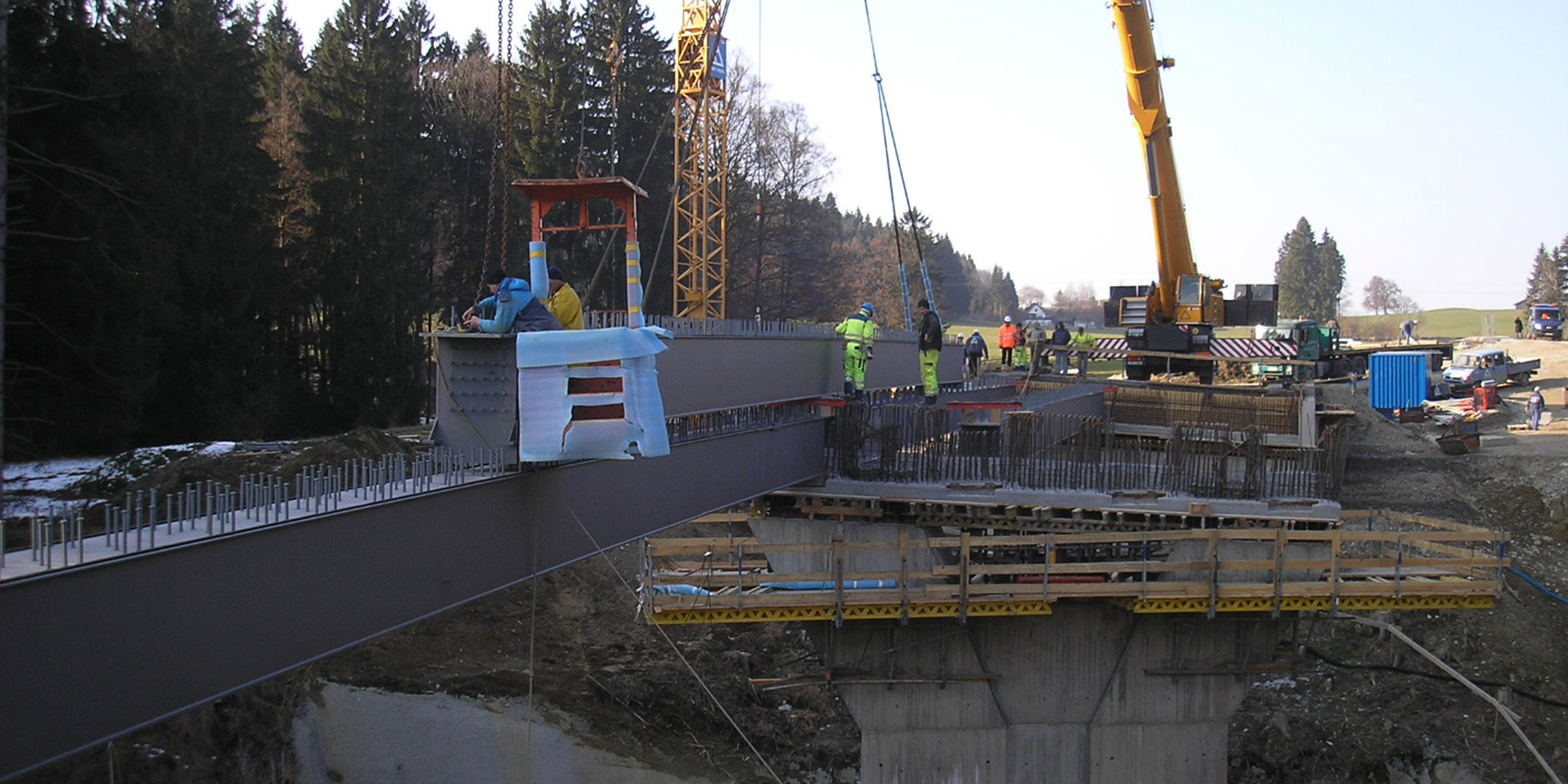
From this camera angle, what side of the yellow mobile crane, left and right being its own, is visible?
front

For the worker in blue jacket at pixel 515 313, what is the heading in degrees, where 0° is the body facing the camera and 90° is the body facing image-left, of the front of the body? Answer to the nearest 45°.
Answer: approximately 90°

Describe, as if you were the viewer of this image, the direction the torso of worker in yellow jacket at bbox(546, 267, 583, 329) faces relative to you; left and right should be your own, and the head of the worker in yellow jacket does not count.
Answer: facing to the left of the viewer

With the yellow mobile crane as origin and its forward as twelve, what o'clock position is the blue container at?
The blue container is roughly at 8 o'clock from the yellow mobile crane.

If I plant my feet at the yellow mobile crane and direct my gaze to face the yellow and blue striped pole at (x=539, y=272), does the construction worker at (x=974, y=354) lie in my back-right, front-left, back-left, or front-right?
front-right

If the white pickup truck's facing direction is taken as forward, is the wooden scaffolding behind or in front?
in front

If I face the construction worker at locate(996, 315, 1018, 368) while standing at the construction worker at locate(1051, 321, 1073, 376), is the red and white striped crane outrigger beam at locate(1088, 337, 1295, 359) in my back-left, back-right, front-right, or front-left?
back-right

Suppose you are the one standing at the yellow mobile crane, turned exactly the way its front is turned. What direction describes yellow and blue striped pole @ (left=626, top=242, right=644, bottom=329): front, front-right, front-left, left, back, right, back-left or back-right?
front

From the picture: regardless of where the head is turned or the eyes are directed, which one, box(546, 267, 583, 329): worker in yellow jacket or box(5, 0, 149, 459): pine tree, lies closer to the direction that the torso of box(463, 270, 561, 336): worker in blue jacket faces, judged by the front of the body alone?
the pine tree

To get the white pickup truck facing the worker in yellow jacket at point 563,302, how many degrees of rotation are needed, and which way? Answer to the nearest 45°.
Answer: approximately 45° to its left
